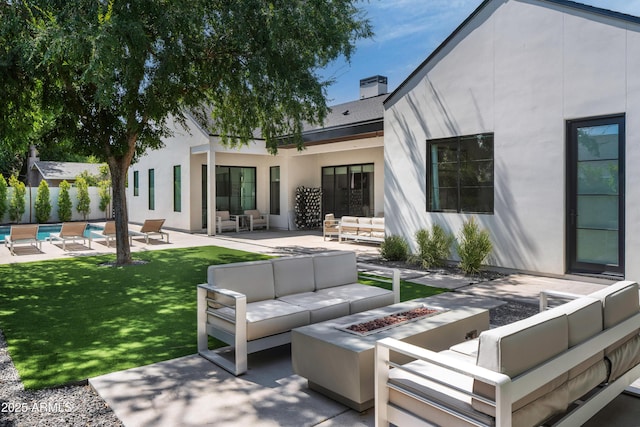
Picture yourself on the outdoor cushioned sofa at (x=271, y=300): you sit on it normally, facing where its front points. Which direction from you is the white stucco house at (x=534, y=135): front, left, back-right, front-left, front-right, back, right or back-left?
left

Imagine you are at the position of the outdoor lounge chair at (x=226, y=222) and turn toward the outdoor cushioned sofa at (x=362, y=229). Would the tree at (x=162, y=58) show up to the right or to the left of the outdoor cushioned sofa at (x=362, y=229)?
right

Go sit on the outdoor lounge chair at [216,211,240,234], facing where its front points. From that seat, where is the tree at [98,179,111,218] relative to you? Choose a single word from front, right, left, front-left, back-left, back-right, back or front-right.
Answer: back

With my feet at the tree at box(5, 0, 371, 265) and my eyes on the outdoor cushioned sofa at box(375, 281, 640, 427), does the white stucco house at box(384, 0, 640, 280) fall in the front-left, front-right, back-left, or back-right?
front-left

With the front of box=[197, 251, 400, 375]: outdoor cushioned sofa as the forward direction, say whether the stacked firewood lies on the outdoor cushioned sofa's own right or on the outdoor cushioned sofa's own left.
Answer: on the outdoor cushioned sofa's own left

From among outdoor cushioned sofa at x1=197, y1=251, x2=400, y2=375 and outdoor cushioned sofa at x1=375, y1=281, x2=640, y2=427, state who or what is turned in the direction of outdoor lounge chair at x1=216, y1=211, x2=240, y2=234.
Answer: outdoor cushioned sofa at x1=375, y1=281, x2=640, y2=427

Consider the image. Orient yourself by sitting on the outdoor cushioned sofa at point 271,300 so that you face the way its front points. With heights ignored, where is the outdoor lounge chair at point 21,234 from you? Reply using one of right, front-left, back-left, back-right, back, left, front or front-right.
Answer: back

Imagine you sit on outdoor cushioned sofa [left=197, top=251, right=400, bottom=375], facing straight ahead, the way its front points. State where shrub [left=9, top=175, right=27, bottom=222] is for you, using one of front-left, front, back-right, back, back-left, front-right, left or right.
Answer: back

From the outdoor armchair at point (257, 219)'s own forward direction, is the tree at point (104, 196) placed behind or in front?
behind

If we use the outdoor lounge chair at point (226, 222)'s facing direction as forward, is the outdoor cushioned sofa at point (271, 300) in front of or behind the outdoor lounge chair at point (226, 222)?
in front

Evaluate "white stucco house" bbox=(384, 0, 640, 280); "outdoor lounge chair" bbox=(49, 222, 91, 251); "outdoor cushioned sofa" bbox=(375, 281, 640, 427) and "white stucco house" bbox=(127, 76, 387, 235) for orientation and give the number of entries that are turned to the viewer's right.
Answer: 0

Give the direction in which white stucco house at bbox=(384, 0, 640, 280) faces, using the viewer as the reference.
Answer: facing the viewer and to the left of the viewer
